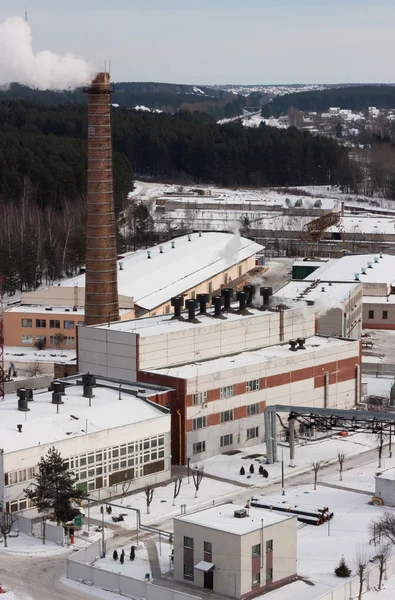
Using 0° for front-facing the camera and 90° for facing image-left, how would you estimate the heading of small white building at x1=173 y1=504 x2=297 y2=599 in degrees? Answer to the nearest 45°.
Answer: approximately 45°

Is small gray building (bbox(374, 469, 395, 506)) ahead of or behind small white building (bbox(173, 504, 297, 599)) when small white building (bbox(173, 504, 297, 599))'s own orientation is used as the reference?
behind

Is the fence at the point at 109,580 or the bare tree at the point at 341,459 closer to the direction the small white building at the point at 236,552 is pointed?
the fence

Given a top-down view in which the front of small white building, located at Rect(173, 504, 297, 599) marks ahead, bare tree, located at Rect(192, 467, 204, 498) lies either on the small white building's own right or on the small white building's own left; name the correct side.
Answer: on the small white building's own right

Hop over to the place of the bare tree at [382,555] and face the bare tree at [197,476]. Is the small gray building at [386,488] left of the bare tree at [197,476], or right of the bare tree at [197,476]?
right

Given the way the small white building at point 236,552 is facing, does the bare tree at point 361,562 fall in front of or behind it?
behind

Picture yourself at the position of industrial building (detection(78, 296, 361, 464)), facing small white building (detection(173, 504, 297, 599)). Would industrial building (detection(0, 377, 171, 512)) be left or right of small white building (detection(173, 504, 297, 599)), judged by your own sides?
right

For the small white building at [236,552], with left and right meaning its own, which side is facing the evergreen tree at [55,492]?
right

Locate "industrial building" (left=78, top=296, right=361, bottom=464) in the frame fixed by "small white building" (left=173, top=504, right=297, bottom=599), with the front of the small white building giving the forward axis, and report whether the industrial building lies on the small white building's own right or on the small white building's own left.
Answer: on the small white building's own right

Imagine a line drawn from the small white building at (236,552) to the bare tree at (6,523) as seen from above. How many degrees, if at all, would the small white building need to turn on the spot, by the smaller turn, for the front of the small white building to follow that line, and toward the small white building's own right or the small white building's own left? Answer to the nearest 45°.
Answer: approximately 90° to the small white building's own right
